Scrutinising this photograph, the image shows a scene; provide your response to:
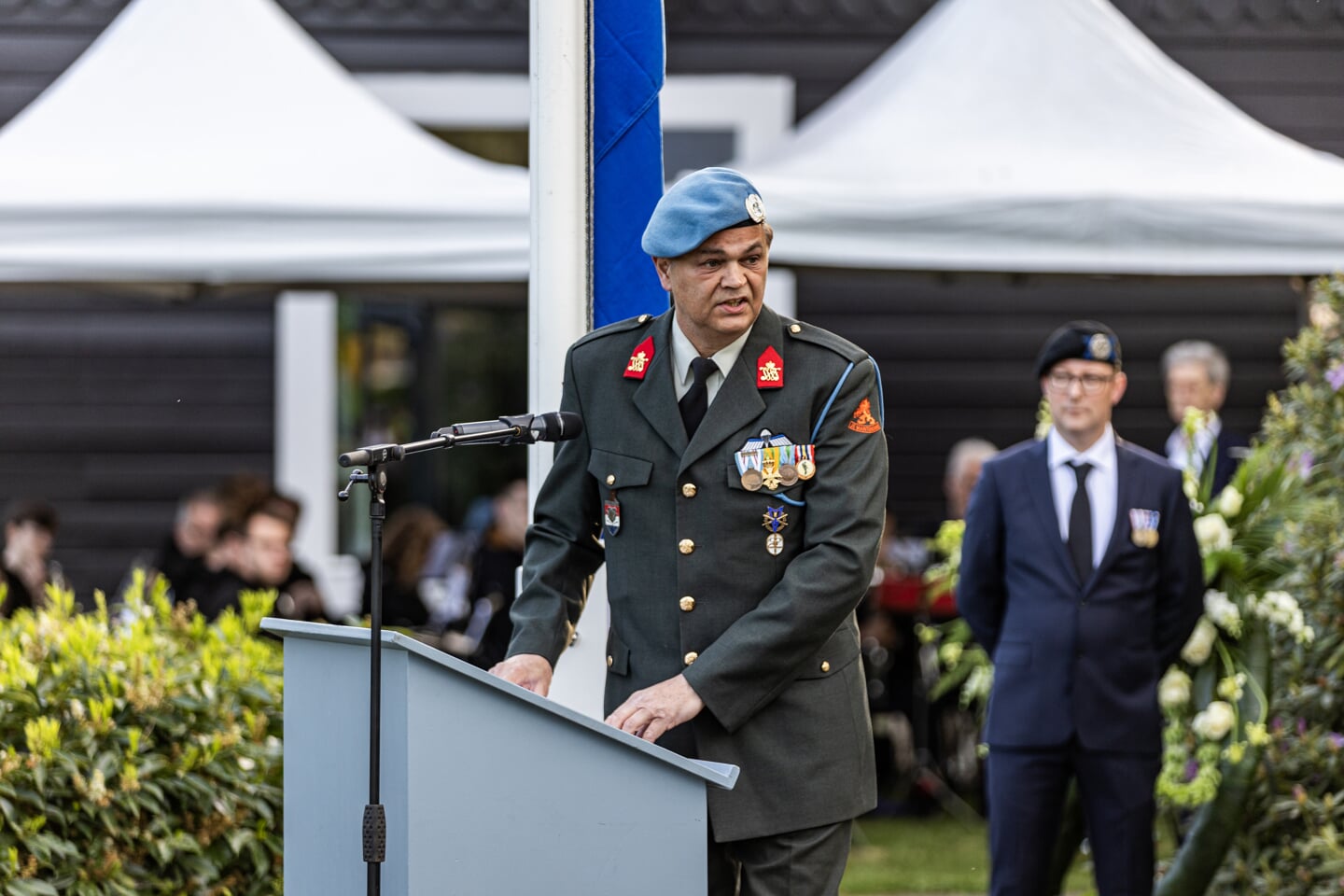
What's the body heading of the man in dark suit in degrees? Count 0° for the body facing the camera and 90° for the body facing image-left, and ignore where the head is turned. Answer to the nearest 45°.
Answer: approximately 0°

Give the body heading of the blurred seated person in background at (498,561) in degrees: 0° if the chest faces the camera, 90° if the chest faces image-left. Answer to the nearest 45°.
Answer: approximately 45°

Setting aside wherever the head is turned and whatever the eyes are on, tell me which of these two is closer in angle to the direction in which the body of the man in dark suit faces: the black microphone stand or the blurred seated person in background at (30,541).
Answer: the black microphone stand

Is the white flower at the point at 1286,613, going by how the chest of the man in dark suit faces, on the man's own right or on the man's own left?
on the man's own left

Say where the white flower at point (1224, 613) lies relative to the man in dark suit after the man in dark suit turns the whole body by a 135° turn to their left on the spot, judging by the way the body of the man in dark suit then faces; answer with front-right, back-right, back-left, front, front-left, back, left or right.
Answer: front

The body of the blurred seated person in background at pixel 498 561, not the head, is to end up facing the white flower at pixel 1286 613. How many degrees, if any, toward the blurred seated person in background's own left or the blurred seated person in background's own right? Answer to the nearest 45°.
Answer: approximately 90° to the blurred seated person in background's own left
